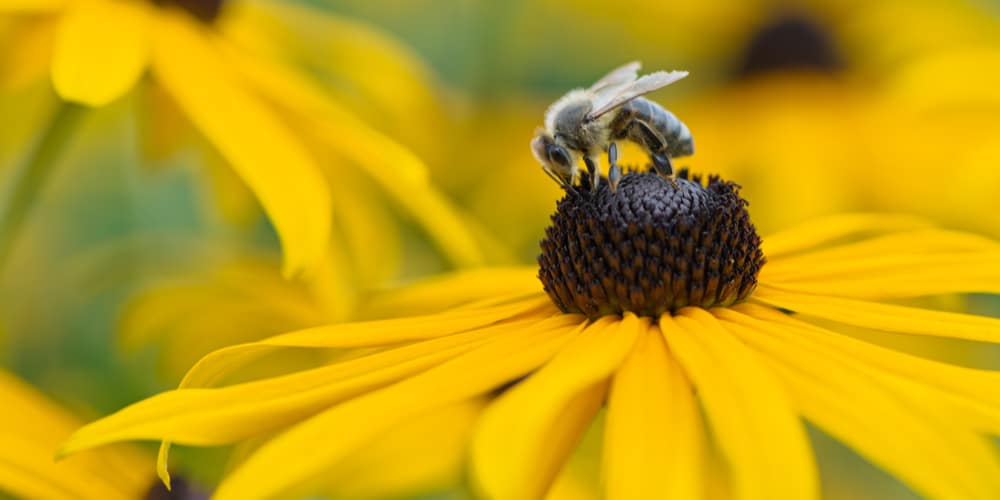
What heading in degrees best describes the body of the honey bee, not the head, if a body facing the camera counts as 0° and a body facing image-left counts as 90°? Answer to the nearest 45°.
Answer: approximately 90°

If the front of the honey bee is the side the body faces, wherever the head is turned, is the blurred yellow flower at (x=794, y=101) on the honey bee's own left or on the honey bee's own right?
on the honey bee's own right
